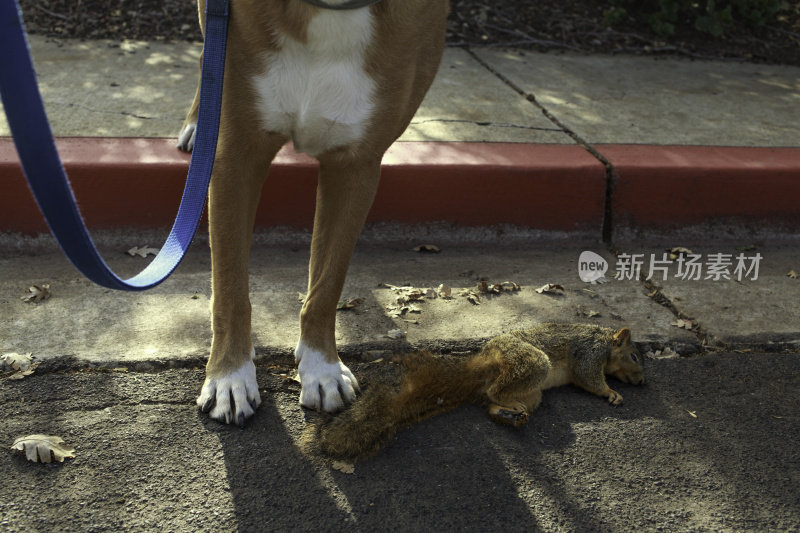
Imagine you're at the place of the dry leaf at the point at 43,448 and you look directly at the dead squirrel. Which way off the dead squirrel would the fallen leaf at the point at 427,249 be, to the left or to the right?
left

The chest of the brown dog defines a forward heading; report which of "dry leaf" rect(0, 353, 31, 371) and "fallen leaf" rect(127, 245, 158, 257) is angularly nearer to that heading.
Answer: the dry leaf

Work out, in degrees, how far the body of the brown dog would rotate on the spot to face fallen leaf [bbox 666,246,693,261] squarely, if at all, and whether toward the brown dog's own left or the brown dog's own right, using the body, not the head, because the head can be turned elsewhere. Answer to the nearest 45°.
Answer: approximately 135° to the brown dog's own left

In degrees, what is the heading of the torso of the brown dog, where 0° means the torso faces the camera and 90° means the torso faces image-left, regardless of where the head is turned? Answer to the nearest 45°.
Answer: approximately 0°

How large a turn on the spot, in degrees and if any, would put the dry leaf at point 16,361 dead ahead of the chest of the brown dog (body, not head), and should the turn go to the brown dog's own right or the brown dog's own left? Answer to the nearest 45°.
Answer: approximately 90° to the brown dog's own right

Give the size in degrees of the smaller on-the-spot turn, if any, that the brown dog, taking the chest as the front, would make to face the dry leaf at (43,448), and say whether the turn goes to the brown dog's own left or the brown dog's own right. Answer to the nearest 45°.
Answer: approximately 45° to the brown dog's own right

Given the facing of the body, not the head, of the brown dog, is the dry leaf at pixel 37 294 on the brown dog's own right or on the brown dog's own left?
on the brown dog's own right
